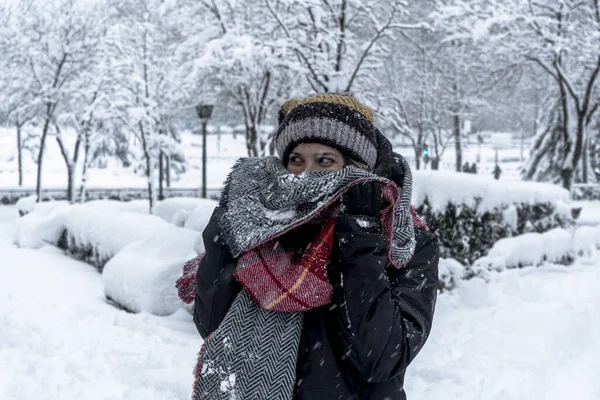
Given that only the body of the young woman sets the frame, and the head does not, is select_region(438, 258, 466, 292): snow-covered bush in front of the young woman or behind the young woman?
behind

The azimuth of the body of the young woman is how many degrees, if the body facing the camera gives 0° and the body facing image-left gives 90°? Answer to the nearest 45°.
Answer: approximately 45°

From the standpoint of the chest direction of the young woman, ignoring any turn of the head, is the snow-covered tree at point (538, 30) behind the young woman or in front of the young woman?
behind

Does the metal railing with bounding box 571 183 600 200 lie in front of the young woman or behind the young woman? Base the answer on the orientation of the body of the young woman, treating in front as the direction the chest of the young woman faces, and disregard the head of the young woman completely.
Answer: behind

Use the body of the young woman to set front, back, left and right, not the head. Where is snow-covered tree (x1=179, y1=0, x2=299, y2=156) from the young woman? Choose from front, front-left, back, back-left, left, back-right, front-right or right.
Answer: back-right

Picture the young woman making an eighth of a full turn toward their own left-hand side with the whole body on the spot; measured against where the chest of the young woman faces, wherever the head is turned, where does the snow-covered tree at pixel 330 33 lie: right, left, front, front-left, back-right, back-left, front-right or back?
back

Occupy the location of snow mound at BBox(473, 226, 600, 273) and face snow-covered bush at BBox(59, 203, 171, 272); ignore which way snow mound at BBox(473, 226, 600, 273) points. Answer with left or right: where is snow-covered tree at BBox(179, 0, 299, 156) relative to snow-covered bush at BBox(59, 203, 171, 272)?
right

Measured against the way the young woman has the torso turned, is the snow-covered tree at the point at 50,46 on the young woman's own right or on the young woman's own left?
on the young woman's own right

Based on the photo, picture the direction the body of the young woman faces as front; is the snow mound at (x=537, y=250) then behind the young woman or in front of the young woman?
behind
